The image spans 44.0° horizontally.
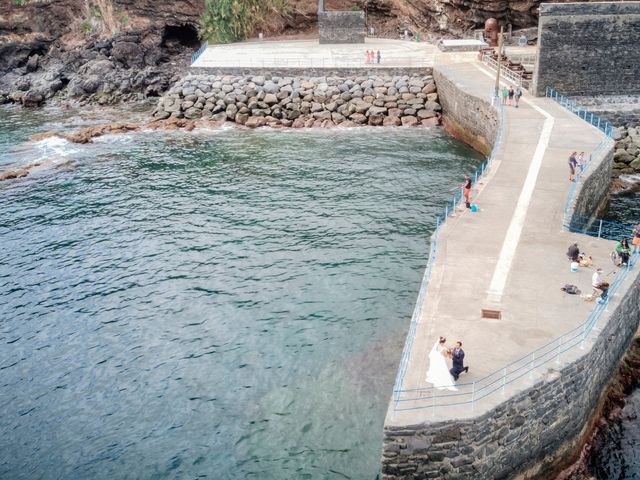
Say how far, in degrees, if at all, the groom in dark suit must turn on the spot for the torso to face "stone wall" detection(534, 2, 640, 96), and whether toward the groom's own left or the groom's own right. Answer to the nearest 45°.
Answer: approximately 135° to the groom's own right

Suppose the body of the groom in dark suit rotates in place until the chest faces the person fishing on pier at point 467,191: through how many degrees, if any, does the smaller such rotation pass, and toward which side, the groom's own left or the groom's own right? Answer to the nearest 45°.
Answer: approximately 135° to the groom's own right

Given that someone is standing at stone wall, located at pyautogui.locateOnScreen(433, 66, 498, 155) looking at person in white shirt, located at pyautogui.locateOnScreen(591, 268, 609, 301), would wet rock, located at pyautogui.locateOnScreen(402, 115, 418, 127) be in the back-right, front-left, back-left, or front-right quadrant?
back-right

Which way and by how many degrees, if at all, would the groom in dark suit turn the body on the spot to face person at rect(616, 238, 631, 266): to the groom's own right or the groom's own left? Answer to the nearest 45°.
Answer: approximately 180°

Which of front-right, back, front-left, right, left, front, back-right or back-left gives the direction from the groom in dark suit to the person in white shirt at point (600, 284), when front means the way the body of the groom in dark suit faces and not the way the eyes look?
back

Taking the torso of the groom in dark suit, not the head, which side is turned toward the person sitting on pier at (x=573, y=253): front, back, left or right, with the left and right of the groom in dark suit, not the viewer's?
back

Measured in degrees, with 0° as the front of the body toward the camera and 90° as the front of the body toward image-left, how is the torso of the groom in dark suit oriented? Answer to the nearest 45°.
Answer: approximately 45°

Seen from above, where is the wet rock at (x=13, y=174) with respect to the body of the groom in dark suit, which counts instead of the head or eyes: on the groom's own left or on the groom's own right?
on the groom's own right

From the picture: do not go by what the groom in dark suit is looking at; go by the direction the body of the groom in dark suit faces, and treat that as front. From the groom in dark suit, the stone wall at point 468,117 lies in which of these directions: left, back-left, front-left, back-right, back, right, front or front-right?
back-right
